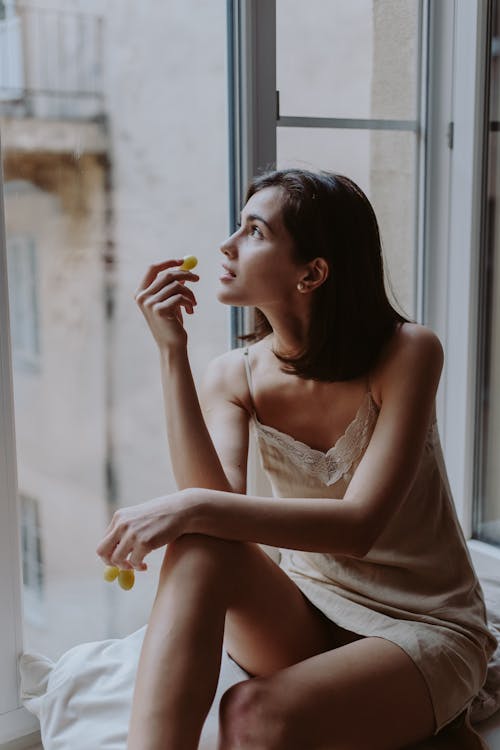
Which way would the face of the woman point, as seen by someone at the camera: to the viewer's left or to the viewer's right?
to the viewer's left

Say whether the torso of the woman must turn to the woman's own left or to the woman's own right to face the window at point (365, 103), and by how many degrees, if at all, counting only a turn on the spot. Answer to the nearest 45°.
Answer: approximately 135° to the woman's own right

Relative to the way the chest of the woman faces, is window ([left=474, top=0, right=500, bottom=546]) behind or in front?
behind

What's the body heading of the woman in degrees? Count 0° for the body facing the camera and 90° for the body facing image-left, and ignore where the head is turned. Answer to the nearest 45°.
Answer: approximately 45°
